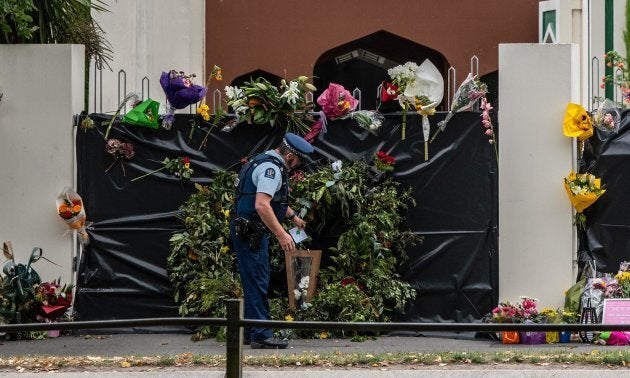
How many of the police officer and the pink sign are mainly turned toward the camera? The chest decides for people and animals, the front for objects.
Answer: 1

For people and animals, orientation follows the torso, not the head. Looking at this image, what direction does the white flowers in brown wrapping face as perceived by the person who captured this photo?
facing the viewer

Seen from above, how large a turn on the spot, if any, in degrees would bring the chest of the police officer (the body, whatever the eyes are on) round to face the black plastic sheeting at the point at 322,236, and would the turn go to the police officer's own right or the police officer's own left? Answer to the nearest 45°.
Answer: approximately 45° to the police officer's own left

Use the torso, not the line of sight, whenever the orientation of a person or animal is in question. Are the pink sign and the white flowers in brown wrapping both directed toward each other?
no

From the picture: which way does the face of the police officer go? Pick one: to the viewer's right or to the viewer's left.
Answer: to the viewer's right

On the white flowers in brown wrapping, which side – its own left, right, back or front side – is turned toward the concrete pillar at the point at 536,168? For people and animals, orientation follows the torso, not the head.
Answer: left

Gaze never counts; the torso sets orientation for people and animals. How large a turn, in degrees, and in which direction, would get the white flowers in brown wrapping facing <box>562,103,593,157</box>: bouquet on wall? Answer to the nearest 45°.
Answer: approximately 90° to its left

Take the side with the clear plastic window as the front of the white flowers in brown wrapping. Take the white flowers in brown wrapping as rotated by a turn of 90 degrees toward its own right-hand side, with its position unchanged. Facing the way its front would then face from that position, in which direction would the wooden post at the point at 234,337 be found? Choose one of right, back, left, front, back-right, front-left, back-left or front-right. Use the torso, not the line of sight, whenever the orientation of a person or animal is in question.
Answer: left

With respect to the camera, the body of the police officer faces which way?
to the viewer's right

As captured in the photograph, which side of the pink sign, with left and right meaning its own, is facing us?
front

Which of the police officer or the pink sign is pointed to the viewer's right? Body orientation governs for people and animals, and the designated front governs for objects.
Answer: the police officer

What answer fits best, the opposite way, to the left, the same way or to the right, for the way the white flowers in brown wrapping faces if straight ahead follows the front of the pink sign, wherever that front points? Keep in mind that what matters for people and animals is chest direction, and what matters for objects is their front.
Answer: the same way

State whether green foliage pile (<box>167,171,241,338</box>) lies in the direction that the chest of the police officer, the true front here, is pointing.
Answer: no

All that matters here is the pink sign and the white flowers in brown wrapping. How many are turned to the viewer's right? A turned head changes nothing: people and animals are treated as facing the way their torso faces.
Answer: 0
